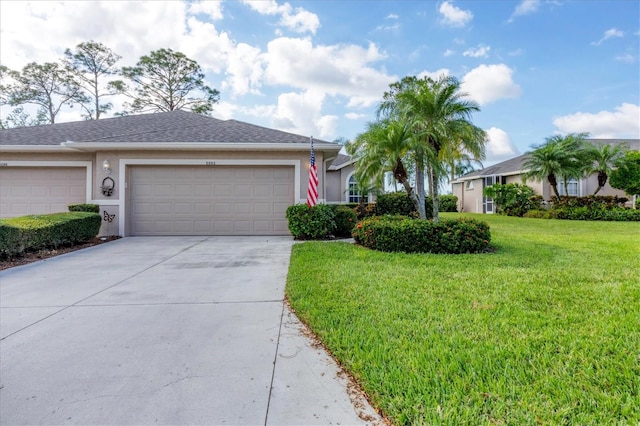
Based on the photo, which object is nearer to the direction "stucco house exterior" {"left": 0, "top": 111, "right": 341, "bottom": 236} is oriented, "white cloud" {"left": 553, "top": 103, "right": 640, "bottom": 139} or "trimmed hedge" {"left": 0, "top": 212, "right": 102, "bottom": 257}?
the trimmed hedge

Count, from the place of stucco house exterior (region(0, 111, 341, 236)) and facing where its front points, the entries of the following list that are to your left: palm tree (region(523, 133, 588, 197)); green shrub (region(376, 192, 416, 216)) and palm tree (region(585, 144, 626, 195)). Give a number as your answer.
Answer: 3

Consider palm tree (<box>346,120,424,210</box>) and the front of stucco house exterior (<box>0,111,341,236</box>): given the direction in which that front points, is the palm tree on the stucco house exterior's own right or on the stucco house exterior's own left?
on the stucco house exterior's own left

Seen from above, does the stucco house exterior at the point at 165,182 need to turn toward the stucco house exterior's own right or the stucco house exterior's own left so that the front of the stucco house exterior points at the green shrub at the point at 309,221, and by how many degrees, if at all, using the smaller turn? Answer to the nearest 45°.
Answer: approximately 45° to the stucco house exterior's own left

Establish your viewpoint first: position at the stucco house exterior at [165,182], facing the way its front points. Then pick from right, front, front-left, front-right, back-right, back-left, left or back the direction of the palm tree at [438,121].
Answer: front-left

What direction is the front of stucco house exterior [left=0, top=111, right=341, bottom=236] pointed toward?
toward the camera

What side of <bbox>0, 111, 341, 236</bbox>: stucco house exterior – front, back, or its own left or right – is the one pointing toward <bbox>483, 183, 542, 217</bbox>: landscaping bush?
left

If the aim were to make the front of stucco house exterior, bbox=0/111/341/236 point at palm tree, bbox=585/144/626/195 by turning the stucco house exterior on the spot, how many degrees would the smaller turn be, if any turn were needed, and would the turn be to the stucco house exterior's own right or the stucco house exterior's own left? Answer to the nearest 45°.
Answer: approximately 90° to the stucco house exterior's own left

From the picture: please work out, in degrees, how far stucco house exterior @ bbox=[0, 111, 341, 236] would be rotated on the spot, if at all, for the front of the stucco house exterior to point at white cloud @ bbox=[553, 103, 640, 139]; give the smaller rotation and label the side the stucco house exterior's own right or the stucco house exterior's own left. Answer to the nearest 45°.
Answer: approximately 90° to the stucco house exterior's own left

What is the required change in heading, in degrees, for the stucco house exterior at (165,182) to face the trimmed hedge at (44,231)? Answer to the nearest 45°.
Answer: approximately 45° to its right

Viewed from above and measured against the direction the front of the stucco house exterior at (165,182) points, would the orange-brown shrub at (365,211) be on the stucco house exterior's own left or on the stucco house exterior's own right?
on the stucco house exterior's own left
